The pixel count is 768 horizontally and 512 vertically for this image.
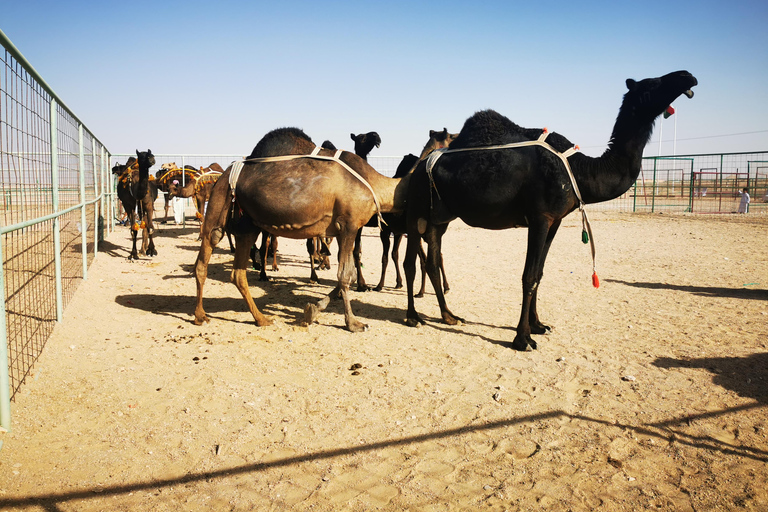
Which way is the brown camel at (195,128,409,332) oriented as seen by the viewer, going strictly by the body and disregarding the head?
to the viewer's right

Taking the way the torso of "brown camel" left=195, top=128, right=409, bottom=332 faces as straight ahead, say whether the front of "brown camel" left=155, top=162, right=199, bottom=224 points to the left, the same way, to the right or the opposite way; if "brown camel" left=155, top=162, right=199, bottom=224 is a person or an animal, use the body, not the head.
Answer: the opposite way

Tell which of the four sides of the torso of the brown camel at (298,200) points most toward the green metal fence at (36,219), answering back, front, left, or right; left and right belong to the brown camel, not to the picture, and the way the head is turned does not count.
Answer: back

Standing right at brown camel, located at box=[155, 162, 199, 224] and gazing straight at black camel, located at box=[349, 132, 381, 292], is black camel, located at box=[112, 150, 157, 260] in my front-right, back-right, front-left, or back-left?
front-right

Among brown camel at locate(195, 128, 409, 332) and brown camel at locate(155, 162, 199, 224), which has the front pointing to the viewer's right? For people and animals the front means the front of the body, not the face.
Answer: brown camel at locate(195, 128, 409, 332)

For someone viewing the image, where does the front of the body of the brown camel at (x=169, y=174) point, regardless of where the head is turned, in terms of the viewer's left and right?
facing to the left of the viewer
